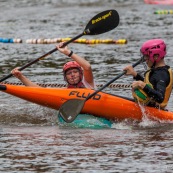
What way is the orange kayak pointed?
to the viewer's left

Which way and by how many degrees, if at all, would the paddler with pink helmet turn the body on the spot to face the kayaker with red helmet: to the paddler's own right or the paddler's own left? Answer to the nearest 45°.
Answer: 0° — they already face them

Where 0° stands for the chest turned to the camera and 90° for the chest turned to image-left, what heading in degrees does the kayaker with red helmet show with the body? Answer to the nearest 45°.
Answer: approximately 45°

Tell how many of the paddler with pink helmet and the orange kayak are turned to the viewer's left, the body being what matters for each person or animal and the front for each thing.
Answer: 2

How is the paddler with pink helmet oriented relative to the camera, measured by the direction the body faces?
to the viewer's left
